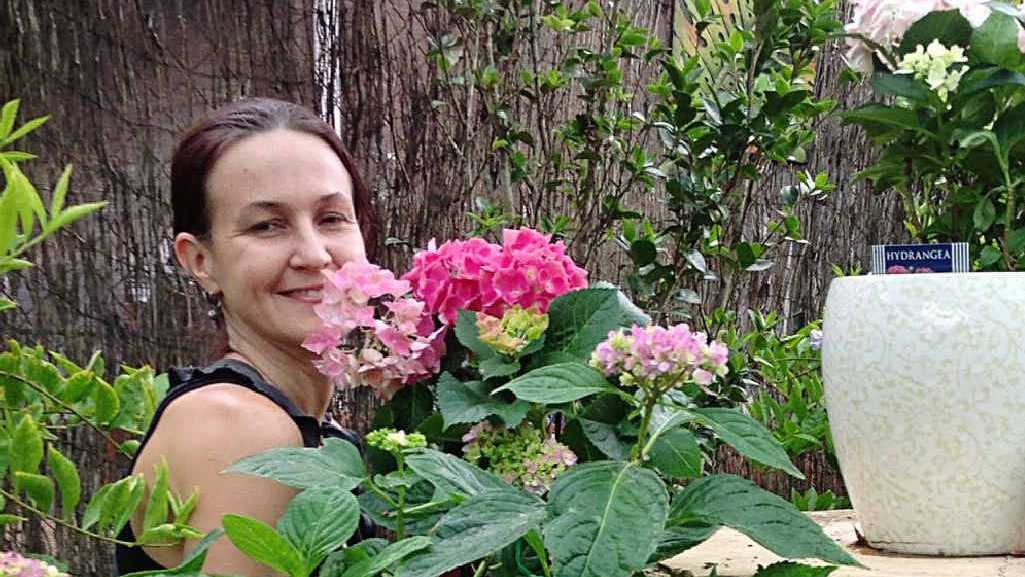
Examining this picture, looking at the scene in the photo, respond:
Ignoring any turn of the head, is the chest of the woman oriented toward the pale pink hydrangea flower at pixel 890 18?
yes

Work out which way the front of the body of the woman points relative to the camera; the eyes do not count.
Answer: to the viewer's right
